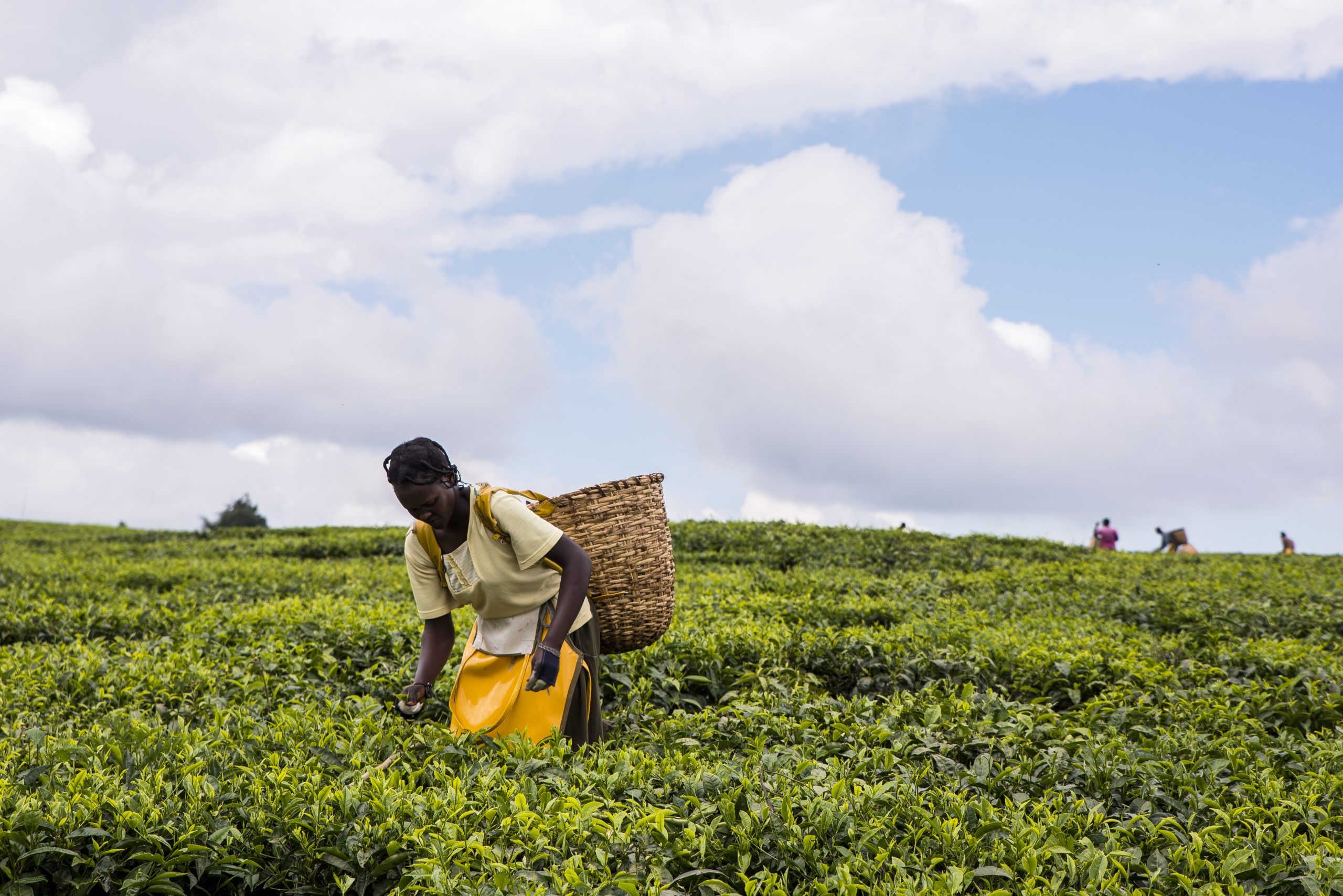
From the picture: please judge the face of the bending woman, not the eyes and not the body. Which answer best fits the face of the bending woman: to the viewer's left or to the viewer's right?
to the viewer's left

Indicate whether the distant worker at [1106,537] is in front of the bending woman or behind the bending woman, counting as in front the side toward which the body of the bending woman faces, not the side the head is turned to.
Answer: behind

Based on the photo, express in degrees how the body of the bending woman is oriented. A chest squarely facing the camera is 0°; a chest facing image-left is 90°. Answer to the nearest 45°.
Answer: approximately 45°

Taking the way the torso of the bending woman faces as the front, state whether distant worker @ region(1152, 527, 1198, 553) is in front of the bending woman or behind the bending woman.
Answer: behind
